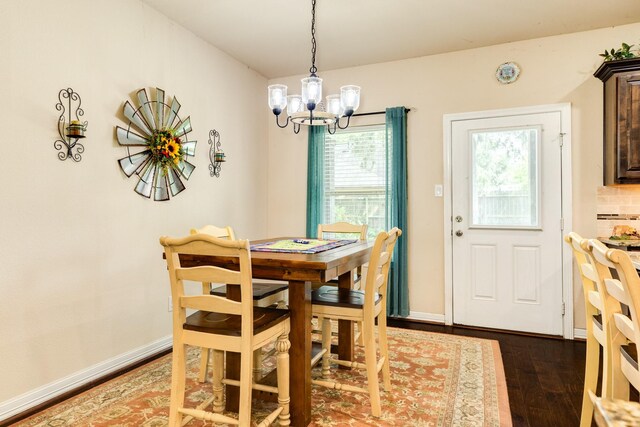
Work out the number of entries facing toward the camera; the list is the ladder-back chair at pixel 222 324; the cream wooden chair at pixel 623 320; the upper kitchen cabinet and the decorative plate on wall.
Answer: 2

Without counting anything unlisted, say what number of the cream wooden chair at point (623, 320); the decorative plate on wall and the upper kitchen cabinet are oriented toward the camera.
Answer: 2

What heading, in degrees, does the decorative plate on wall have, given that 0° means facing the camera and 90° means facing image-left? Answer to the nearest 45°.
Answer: approximately 0°

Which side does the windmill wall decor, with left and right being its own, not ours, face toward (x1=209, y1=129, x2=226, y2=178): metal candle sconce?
left

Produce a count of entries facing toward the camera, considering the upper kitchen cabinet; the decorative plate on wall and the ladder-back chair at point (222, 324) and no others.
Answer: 2

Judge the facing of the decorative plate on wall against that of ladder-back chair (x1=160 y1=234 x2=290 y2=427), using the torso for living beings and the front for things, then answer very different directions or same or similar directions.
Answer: very different directions

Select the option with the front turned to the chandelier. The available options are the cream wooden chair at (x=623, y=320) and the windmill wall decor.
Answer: the windmill wall decor

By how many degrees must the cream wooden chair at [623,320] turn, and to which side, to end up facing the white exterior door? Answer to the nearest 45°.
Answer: approximately 45° to its left

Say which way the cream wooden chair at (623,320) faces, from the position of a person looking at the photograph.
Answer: facing away from the viewer and to the right of the viewer

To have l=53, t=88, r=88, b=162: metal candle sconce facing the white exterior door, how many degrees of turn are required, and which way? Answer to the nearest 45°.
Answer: approximately 45° to its left

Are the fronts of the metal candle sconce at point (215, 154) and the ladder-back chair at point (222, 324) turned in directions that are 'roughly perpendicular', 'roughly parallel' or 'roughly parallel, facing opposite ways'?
roughly perpendicular
